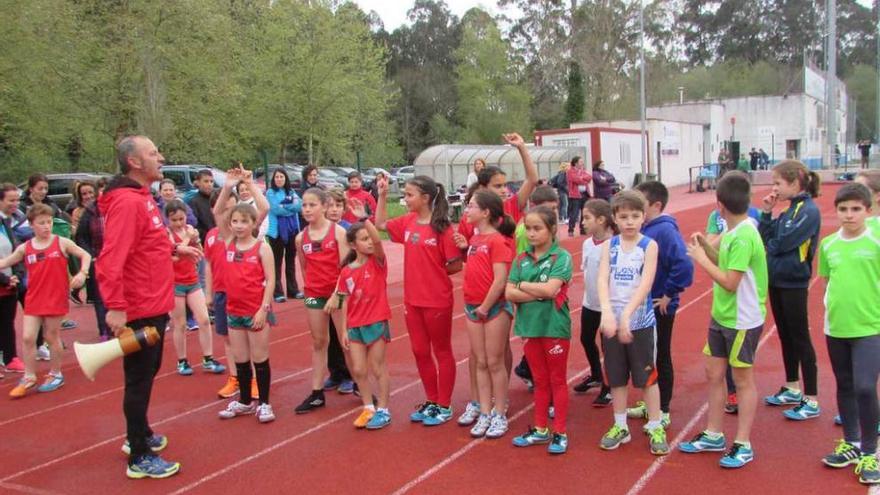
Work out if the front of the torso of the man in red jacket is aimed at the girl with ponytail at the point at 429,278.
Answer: yes

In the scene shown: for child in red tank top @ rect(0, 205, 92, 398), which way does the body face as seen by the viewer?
toward the camera

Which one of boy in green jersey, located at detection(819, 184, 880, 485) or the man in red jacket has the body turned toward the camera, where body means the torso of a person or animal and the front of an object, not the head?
the boy in green jersey

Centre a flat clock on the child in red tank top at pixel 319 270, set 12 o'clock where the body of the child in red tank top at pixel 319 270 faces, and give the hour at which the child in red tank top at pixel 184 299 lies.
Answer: the child in red tank top at pixel 184 299 is roughly at 3 o'clock from the child in red tank top at pixel 319 270.

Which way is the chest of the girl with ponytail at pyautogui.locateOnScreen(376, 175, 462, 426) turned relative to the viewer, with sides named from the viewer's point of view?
facing the viewer and to the left of the viewer

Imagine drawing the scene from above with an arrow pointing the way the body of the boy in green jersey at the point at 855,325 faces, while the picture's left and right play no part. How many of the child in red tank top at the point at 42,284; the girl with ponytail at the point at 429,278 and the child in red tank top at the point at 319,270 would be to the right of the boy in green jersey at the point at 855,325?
3

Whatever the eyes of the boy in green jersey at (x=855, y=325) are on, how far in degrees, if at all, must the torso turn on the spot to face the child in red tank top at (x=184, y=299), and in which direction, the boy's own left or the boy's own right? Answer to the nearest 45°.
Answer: approximately 90° to the boy's own right

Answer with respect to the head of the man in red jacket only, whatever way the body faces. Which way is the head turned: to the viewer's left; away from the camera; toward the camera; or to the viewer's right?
to the viewer's right

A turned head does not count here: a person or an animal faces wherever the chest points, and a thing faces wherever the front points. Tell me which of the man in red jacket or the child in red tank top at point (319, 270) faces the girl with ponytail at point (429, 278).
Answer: the man in red jacket

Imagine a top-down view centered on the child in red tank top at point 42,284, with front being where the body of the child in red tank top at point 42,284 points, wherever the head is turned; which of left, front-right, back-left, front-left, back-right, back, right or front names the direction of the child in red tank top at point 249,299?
front-left

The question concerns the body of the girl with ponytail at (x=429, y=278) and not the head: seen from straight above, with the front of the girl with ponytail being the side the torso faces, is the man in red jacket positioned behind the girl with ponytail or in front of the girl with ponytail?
in front

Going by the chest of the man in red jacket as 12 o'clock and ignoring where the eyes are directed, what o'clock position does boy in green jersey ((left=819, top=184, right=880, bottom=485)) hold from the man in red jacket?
The boy in green jersey is roughly at 1 o'clock from the man in red jacket.

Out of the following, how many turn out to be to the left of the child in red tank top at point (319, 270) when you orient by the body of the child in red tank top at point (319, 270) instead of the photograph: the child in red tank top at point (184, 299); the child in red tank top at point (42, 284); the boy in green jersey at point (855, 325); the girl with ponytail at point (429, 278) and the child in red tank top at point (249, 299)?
2

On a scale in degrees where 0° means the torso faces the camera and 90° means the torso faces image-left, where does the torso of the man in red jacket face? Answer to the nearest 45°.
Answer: approximately 270°

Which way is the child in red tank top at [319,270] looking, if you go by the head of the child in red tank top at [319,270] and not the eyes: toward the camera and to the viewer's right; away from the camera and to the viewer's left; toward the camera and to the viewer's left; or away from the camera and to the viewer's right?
toward the camera and to the viewer's left

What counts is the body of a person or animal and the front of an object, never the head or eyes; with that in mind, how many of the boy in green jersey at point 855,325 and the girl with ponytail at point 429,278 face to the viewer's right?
0

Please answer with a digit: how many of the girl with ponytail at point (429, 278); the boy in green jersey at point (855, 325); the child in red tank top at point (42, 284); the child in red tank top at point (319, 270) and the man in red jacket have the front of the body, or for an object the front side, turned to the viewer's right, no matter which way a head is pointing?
1

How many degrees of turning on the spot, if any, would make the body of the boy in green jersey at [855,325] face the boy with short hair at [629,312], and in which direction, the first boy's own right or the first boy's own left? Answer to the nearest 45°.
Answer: approximately 90° to the first boy's own right
